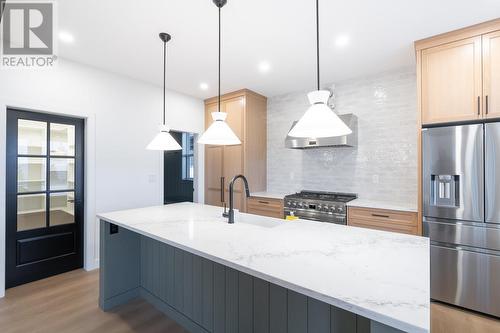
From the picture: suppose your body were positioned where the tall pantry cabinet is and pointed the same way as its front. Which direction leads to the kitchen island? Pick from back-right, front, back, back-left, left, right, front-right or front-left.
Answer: front-left

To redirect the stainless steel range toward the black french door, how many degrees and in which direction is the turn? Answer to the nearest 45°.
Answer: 0° — it already faces it

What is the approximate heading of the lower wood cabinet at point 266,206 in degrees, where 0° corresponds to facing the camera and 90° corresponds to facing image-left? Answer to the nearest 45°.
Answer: approximately 45°

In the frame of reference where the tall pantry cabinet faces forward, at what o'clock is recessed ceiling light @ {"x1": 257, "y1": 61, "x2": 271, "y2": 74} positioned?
The recessed ceiling light is roughly at 10 o'clock from the tall pantry cabinet.

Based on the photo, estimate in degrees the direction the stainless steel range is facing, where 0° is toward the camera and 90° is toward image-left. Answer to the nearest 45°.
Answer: approximately 45°

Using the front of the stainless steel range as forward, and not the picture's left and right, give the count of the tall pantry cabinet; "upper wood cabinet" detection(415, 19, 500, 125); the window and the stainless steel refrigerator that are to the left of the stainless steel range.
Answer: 2

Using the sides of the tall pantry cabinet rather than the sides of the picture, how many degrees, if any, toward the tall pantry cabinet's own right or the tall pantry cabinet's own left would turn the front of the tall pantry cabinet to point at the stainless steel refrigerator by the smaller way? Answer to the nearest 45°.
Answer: approximately 90° to the tall pantry cabinet's own left

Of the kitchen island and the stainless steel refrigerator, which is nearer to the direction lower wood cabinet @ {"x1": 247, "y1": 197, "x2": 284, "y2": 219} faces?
the kitchen island

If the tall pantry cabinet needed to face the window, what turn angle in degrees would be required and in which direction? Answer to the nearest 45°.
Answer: approximately 90° to its right
